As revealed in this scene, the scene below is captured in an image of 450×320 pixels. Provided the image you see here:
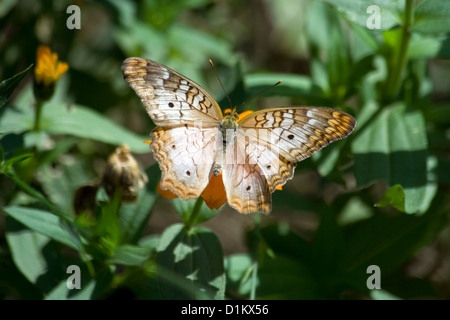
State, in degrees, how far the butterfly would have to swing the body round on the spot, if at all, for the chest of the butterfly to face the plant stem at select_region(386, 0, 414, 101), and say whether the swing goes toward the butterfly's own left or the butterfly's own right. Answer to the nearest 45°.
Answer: approximately 45° to the butterfly's own right

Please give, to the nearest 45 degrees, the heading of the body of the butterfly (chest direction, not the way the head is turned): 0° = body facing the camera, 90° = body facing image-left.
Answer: approximately 180°

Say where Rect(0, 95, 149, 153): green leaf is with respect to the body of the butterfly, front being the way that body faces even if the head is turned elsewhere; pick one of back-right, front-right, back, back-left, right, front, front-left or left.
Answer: front-left

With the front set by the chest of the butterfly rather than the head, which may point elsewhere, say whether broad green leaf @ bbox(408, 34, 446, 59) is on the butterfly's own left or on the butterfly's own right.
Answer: on the butterfly's own right
